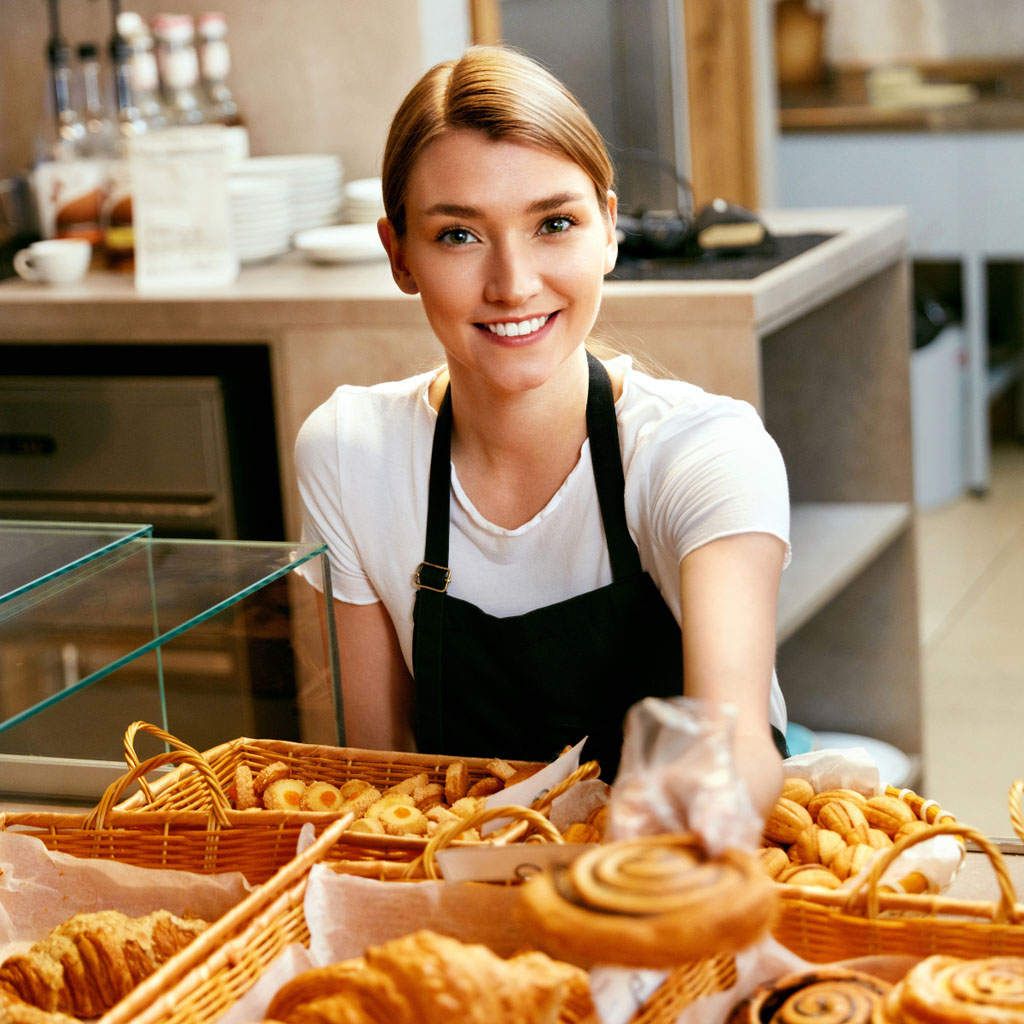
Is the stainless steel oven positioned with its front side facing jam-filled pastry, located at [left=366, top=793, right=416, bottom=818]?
yes

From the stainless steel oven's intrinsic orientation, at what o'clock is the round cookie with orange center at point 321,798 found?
The round cookie with orange center is roughly at 12 o'clock from the stainless steel oven.

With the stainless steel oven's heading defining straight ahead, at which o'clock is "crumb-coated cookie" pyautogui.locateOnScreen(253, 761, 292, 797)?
The crumb-coated cookie is roughly at 12 o'clock from the stainless steel oven.

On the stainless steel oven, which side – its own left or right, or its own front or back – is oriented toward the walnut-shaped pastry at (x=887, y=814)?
front

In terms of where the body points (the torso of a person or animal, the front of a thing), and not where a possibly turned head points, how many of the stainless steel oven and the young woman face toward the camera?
2

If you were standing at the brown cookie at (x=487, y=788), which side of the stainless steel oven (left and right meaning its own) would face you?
front

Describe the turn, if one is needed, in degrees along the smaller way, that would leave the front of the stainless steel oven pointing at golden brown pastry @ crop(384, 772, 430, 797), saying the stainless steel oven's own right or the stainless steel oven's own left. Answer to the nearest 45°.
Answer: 0° — it already faces it

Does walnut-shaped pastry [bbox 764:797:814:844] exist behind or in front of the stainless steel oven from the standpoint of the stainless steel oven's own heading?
in front

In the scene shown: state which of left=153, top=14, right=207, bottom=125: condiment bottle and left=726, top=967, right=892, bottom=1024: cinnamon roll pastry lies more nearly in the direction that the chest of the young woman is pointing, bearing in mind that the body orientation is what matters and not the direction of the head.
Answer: the cinnamon roll pastry
